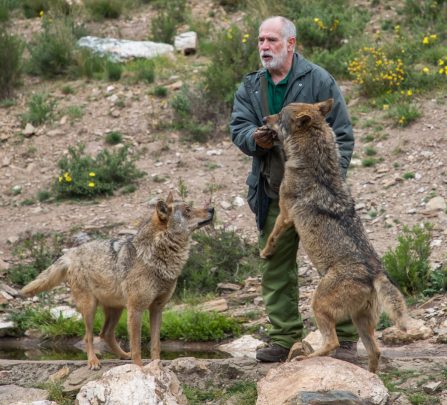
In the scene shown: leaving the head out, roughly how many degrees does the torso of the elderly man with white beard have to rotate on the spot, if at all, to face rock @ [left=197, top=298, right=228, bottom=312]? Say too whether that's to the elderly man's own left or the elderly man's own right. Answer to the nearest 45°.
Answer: approximately 135° to the elderly man's own right

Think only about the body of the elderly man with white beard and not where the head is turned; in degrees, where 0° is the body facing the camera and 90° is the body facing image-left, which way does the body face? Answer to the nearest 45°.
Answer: approximately 45°

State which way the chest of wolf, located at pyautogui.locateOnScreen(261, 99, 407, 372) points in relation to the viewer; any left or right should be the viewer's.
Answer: facing away from the viewer and to the left of the viewer

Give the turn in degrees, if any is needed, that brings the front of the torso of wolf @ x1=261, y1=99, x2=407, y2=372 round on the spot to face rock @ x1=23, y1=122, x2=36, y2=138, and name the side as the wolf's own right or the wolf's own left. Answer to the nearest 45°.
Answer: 0° — it already faces it

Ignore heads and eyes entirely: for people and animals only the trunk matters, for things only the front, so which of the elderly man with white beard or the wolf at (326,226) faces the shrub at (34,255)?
the wolf

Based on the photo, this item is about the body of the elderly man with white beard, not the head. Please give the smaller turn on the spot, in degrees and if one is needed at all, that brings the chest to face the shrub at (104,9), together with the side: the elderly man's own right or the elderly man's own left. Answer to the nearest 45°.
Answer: approximately 135° to the elderly man's own right

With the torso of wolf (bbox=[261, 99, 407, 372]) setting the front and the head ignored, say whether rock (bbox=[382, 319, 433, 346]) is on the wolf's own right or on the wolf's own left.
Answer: on the wolf's own right
